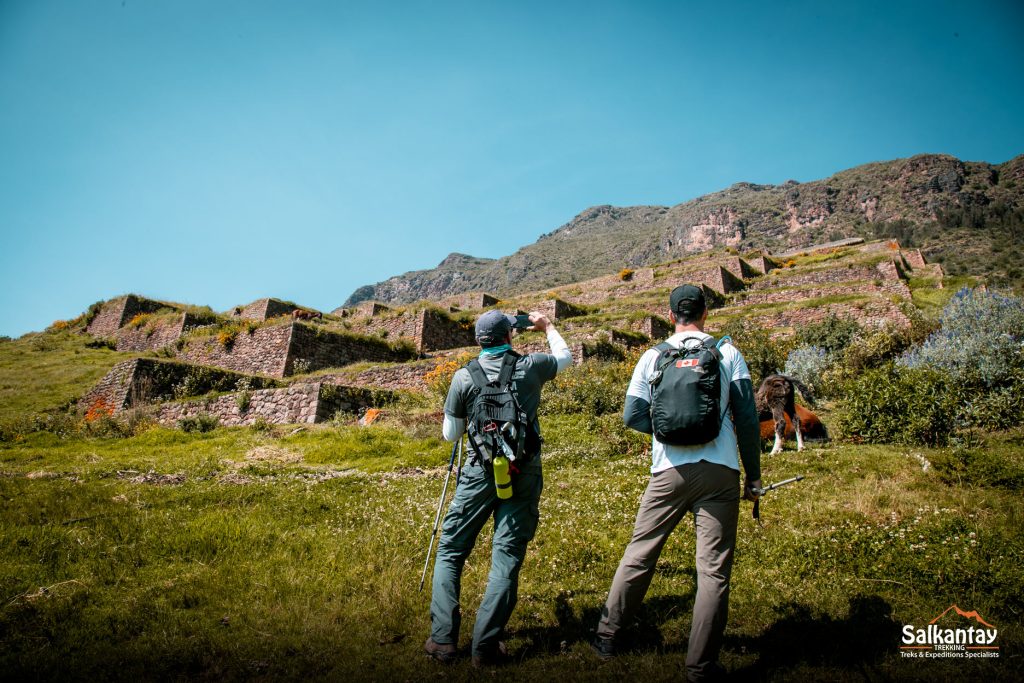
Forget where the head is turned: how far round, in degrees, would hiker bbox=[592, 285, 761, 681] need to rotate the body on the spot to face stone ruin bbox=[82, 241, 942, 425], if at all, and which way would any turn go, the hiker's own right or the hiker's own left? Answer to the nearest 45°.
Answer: approximately 45° to the hiker's own left

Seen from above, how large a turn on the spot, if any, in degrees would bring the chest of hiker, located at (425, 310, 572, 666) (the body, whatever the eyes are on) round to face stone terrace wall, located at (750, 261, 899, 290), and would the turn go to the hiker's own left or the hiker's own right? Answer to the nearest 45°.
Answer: approximately 45° to the hiker's own right

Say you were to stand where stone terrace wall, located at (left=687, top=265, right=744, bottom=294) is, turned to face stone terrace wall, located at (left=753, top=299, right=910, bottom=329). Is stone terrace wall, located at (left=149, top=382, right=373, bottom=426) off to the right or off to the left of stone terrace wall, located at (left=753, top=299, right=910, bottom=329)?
right

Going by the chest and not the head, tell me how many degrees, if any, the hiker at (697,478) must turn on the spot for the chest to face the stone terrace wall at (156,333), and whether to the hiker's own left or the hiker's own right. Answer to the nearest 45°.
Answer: approximately 45° to the hiker's own left

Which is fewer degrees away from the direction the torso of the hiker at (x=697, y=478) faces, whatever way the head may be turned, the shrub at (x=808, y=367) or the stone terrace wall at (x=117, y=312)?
the shrub

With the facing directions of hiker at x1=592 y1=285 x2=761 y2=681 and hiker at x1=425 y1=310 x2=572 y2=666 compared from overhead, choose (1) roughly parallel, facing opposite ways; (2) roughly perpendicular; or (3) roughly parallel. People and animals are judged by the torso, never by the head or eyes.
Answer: roughly parallel

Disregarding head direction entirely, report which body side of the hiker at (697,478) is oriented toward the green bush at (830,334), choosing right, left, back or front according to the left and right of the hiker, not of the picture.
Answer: front

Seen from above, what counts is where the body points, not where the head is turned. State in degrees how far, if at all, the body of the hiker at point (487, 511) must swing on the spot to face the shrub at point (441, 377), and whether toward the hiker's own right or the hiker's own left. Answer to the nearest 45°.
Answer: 0° — they already face it

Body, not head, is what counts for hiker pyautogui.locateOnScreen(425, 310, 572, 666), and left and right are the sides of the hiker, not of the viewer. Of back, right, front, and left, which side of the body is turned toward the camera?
back

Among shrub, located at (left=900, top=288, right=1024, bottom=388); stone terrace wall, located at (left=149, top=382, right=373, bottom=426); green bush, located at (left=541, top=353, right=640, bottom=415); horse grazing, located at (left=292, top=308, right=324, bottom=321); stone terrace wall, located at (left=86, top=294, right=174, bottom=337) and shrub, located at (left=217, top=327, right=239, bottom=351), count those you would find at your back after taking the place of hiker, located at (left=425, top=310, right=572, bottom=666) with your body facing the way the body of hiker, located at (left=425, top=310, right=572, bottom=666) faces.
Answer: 0

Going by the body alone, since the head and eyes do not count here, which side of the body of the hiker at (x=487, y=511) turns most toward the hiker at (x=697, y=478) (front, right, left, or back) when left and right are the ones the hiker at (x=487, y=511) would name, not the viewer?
right

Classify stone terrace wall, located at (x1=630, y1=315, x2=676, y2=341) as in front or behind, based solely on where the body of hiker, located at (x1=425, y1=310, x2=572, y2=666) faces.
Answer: in front

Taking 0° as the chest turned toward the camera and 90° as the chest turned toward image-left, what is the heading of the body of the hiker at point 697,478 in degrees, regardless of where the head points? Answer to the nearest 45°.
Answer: approximately 180°

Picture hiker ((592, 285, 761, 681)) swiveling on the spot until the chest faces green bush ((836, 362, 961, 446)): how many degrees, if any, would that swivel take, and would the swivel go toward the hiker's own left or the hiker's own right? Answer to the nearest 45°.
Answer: approximately 45° to the hiker's own right

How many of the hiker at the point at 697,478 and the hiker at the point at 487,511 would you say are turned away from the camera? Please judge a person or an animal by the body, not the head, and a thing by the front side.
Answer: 2
